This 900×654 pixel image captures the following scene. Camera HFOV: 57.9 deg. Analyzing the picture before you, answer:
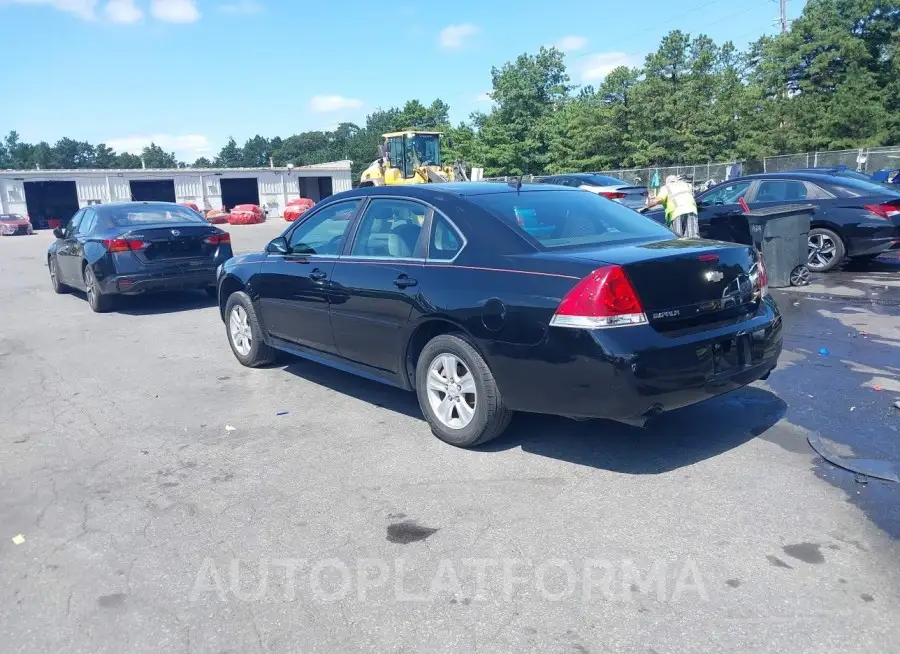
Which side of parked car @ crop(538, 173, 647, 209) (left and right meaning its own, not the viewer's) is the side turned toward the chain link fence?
right

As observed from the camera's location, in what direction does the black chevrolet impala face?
facing away from the viewer and to the left of the viewer

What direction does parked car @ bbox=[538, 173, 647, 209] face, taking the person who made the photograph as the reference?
facing away from the viewer and to the left of the viewer

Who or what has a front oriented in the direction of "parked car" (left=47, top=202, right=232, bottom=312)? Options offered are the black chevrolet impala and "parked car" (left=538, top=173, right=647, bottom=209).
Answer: the black chevrolet impala

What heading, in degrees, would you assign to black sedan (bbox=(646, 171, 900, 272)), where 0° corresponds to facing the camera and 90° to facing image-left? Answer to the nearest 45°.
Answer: approximately 135°

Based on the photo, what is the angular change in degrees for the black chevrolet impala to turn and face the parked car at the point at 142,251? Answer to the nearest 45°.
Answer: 0° — it already faces it
